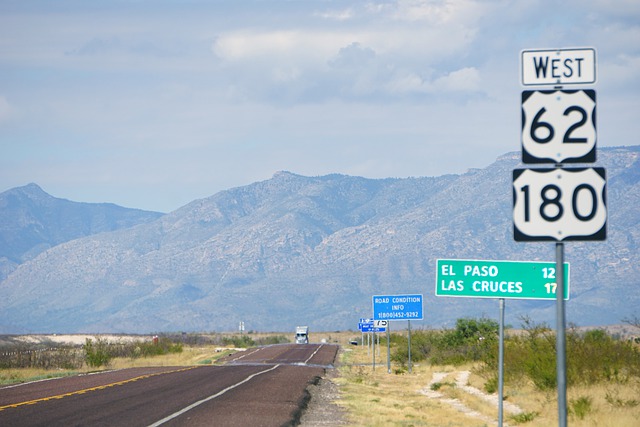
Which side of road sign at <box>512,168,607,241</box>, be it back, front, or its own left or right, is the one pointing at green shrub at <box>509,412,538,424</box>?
back

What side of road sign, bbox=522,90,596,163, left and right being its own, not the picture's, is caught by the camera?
front

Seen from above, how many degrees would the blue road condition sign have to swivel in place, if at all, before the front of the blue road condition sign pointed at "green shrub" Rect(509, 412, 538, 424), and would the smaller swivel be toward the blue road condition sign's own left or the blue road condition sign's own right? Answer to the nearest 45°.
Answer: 0° — it already faces it

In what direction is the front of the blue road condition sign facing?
toward the camera

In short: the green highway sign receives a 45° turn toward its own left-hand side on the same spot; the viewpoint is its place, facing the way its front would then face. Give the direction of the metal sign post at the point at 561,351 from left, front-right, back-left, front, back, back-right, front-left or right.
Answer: front-right

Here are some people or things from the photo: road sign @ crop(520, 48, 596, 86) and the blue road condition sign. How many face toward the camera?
2

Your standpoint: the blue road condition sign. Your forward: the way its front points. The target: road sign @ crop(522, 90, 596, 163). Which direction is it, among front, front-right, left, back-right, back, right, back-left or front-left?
front

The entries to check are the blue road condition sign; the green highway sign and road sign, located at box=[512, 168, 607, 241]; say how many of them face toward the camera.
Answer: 3

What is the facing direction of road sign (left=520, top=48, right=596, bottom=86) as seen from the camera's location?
facing the viewer

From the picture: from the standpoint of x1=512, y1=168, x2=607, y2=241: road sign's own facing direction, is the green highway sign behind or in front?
behind

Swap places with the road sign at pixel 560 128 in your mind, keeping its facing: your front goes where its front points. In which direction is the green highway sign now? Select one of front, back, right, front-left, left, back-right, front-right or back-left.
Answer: back

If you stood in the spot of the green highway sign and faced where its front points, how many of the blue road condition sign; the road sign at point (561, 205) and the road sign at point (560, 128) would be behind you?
1
